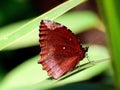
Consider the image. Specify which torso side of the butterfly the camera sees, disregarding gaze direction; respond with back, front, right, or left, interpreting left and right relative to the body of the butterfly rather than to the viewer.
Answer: right
